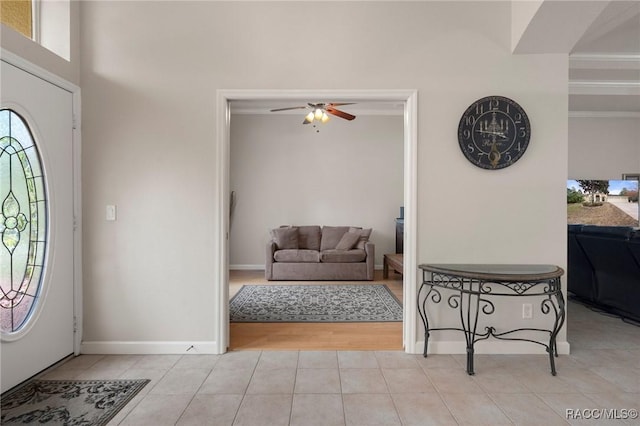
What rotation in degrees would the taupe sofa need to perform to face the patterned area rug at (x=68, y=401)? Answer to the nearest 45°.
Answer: approximately 45° to its right

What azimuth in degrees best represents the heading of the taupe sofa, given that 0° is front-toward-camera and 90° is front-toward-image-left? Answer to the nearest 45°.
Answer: approximately 0°

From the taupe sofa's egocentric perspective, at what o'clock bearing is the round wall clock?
The round wall clock is roughly at 11 o'clock from the taupe sofa.

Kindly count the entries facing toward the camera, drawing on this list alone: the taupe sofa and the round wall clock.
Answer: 2

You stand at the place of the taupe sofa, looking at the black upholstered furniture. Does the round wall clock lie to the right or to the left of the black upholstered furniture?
right

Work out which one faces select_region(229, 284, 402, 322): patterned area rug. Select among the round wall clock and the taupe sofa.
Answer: the taupe sofa

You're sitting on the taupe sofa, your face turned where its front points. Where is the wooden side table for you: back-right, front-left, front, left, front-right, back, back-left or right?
left

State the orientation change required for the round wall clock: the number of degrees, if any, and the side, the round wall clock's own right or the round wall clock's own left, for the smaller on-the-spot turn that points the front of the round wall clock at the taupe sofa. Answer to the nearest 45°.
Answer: approximately 135° to the round wall clock's own right

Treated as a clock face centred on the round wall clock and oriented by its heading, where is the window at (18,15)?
The window is roughly at 2 o'clock from the round wall clock.

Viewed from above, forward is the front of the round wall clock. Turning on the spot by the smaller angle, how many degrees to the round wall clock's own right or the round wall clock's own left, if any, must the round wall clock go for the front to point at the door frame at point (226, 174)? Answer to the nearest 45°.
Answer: approximately 45° to the round wall clock's own right

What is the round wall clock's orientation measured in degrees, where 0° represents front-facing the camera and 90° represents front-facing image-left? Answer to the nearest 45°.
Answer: approximately 0°

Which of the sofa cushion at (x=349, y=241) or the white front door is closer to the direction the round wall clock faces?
the white front door

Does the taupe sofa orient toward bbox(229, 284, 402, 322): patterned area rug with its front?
yes

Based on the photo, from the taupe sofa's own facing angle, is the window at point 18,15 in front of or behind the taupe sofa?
in front

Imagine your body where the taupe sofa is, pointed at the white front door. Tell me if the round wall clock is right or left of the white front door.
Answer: left

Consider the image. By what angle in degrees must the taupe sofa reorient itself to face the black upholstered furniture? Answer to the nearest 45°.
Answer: approximately 45° to its left
